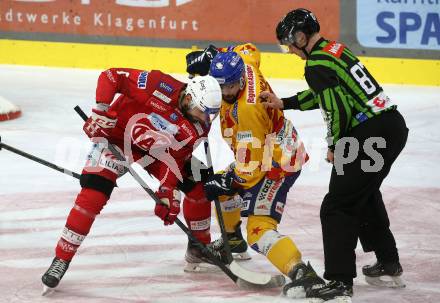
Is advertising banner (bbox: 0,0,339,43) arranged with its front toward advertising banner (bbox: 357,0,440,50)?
no

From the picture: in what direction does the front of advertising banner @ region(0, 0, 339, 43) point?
toward the camera

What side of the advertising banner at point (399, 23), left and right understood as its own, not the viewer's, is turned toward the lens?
front

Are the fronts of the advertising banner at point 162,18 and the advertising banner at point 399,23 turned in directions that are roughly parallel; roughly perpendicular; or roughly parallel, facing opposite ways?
roughly parallel

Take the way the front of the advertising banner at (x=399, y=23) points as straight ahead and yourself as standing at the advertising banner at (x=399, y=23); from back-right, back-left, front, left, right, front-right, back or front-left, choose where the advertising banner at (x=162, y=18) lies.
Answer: right

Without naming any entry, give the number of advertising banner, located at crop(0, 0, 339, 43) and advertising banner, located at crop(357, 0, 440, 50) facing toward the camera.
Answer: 2
